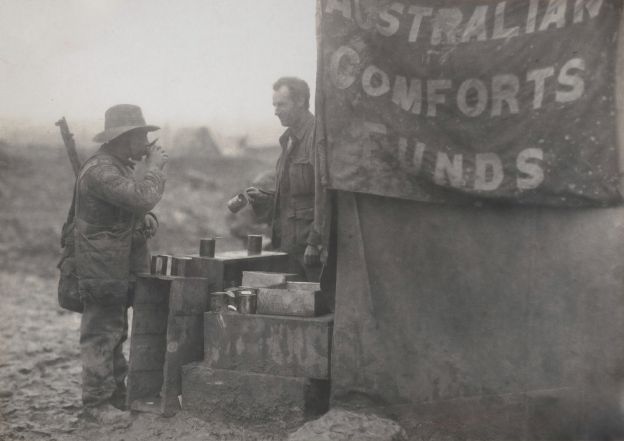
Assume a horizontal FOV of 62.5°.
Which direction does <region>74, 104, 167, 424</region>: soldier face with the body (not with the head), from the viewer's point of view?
to the viewer's right

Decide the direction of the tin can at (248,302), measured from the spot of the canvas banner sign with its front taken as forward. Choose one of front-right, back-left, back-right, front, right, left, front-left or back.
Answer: right

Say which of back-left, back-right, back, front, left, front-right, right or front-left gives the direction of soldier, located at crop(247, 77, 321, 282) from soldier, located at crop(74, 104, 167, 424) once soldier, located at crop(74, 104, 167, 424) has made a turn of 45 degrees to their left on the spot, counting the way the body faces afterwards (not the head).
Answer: front-right

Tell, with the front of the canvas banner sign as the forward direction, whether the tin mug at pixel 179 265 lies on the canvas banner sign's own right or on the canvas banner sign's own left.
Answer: on the canvas banner sign's own right

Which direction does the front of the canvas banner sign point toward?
toward the camera

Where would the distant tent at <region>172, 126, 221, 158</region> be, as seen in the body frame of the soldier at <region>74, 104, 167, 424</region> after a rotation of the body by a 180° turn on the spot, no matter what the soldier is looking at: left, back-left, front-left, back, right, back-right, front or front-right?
right

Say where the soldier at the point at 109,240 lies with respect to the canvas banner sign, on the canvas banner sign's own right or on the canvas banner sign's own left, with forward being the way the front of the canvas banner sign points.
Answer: on the canvas banner sign's own right

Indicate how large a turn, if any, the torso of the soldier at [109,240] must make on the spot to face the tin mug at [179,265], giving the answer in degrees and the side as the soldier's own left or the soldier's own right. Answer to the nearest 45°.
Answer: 0° — they already face it

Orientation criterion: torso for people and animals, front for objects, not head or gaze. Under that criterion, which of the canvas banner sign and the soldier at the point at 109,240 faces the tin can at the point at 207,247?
the soldier

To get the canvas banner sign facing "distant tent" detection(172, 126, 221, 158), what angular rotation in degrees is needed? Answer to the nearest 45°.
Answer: approximately 135° to its right

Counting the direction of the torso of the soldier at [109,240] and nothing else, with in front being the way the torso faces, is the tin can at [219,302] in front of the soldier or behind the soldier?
in front

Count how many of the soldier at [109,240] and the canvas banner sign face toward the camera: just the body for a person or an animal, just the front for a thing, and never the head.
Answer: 1

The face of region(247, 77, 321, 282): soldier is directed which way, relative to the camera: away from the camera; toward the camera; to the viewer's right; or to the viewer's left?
to the viewer's left
